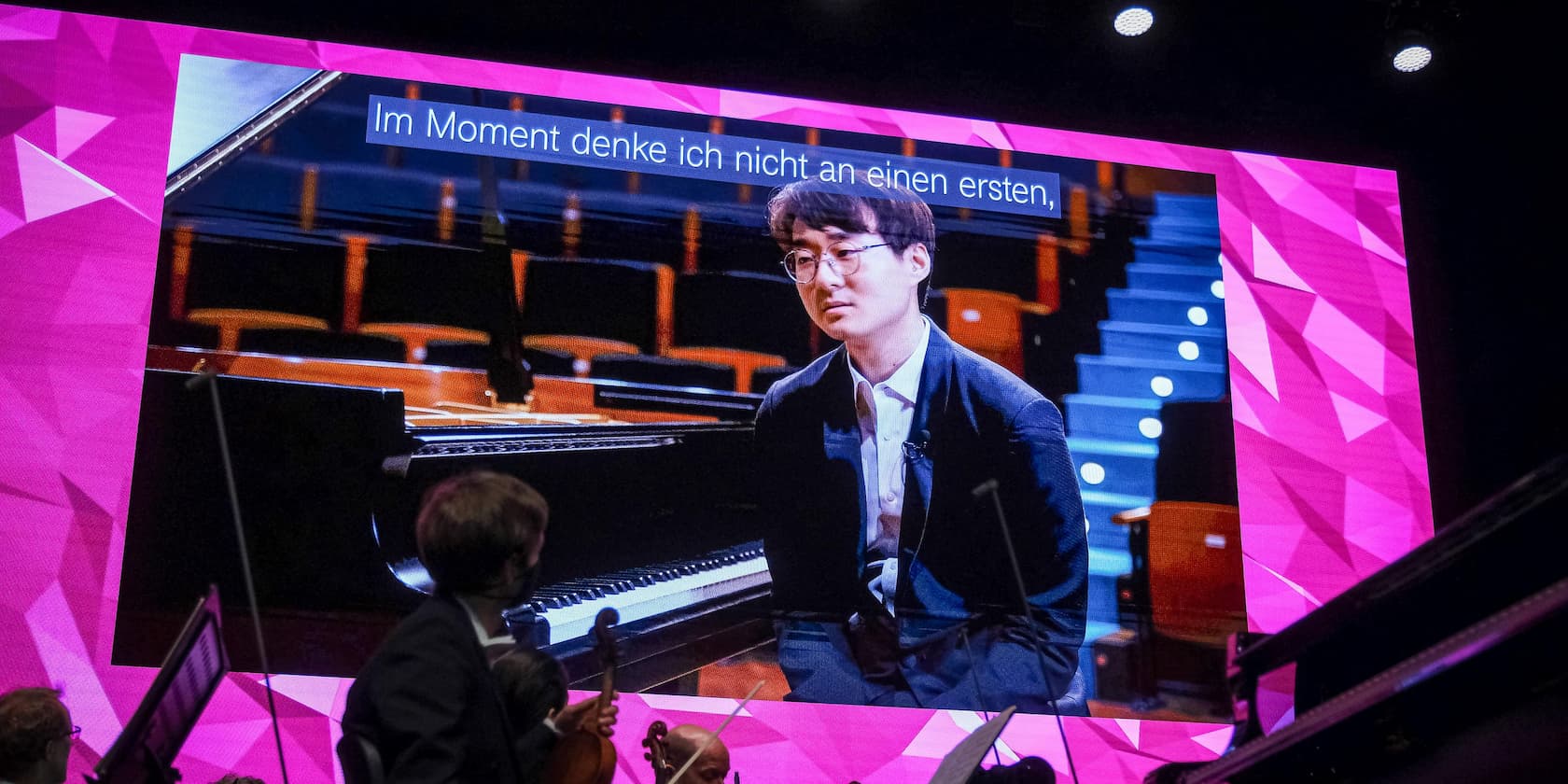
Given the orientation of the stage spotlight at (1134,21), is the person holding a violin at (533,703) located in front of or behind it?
in front

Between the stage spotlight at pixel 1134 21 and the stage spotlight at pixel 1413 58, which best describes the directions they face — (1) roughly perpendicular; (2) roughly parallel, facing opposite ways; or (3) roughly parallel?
roughly parallel

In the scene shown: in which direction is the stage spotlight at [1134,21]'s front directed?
toward the camera

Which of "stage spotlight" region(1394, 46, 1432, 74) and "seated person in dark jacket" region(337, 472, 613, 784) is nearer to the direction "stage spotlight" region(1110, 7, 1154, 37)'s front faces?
the seated person in dark jacket

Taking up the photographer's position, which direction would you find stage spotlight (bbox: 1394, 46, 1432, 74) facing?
facing the viewer

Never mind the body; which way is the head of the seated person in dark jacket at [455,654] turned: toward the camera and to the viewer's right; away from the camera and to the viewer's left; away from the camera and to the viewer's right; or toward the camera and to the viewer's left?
away from the camera and to the viewer's right

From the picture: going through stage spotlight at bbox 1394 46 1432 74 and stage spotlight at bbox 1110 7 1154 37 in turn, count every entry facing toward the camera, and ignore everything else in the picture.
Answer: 2

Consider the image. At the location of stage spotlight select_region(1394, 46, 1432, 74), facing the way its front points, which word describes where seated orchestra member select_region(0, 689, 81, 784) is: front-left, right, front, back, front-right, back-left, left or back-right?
front-right
